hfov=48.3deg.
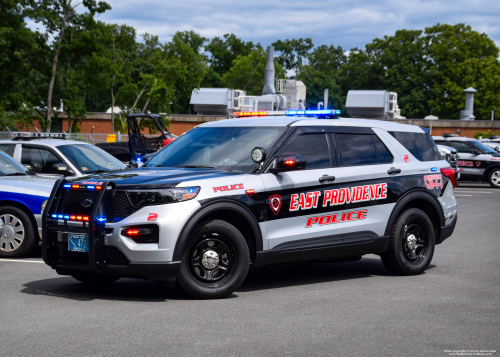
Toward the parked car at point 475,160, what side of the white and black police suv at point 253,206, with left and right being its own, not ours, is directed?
back

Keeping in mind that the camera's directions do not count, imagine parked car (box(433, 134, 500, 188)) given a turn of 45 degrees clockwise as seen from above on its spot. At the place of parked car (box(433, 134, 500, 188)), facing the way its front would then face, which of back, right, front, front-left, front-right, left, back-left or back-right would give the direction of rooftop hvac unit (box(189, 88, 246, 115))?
back-right

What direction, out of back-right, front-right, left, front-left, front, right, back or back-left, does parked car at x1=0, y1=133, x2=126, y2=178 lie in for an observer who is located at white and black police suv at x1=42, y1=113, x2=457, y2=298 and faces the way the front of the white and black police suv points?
right

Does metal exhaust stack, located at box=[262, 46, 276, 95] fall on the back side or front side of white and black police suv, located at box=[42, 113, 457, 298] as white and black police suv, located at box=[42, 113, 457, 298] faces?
on the back side

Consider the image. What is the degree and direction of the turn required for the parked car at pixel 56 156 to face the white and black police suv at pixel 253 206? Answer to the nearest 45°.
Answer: approximately 45° to its right

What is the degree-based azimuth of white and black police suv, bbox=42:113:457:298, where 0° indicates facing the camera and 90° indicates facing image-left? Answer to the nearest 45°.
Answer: approximately 45°

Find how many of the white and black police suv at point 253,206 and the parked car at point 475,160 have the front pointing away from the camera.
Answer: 0

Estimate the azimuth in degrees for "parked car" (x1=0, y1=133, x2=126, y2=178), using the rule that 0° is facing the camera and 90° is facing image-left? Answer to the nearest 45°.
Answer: approximately 315°

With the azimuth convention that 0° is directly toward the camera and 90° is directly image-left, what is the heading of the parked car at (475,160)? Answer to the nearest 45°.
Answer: approximately 315°

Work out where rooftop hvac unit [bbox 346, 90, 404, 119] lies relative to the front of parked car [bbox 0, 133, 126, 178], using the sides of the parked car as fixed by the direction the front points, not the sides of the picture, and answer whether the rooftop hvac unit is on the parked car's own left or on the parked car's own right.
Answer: on the parked car's own left

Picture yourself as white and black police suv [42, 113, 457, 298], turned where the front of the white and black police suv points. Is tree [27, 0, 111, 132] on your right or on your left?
on your right

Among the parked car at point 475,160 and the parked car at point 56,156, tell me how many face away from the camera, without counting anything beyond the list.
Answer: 0
